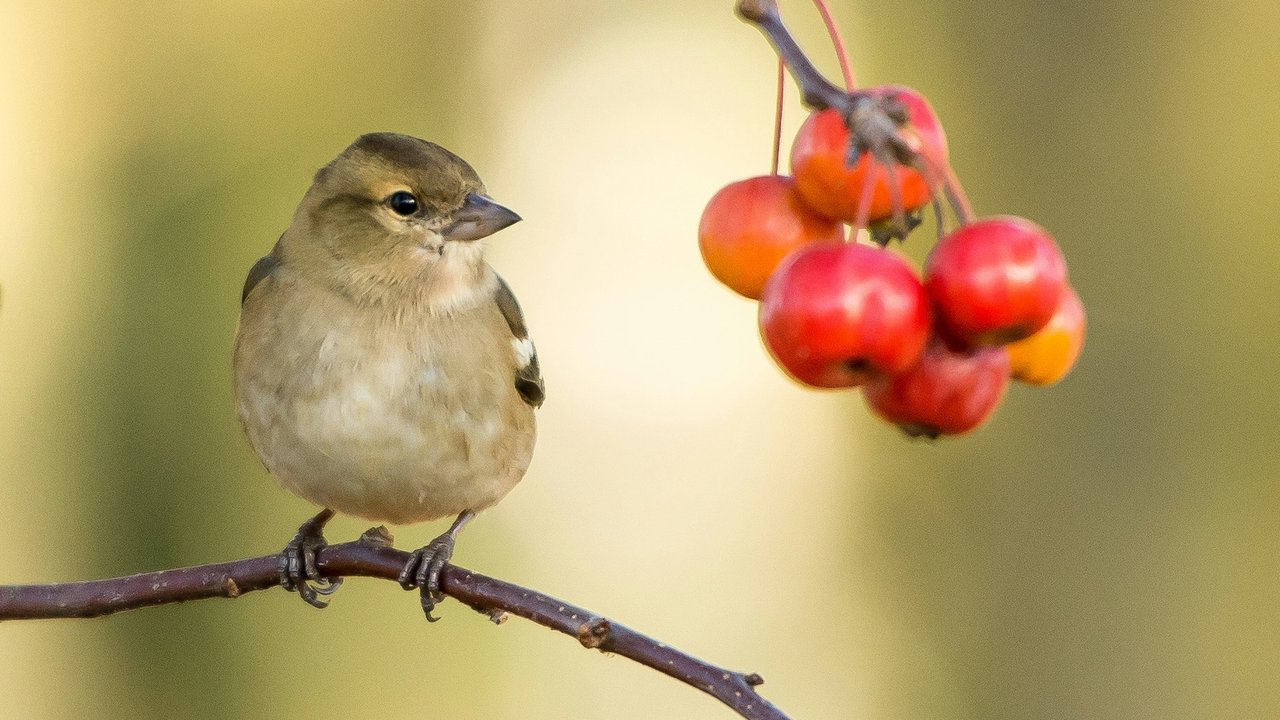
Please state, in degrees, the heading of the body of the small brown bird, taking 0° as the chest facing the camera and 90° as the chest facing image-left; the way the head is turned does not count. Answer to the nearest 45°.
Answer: approximately 0°
